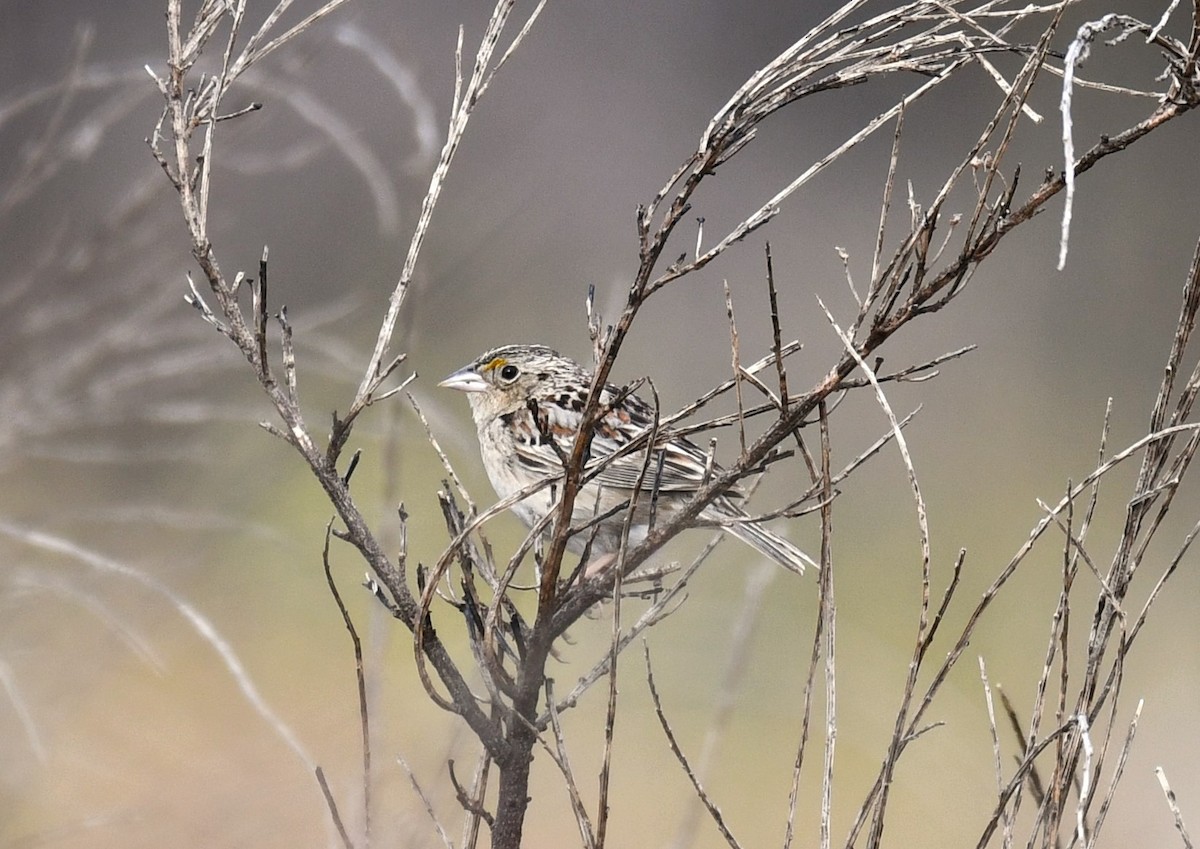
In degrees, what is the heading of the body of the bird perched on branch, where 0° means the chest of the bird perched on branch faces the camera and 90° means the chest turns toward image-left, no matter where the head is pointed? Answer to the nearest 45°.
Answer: approximately 90°
